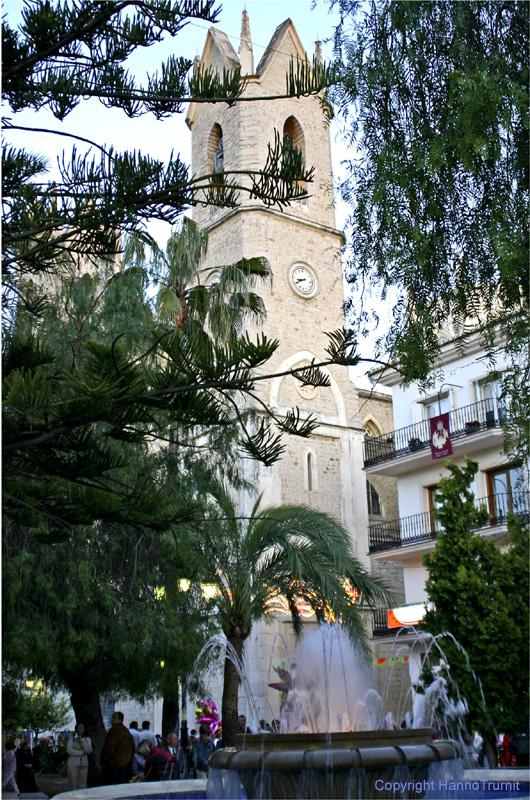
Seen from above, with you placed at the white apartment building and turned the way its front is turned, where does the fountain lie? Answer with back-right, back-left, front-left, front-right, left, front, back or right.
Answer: front-left

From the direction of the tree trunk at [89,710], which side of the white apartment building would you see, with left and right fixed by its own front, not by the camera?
front

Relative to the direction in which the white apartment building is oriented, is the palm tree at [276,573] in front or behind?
in front

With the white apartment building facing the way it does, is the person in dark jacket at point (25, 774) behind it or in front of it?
in front

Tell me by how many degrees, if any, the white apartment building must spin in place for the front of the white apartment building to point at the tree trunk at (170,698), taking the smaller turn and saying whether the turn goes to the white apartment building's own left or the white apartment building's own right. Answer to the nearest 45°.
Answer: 0° — it already faces it

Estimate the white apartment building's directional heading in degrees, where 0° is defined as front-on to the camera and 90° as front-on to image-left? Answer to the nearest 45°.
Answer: approximately 45°

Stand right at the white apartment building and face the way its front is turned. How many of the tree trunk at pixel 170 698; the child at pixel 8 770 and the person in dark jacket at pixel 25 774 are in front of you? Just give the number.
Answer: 3
